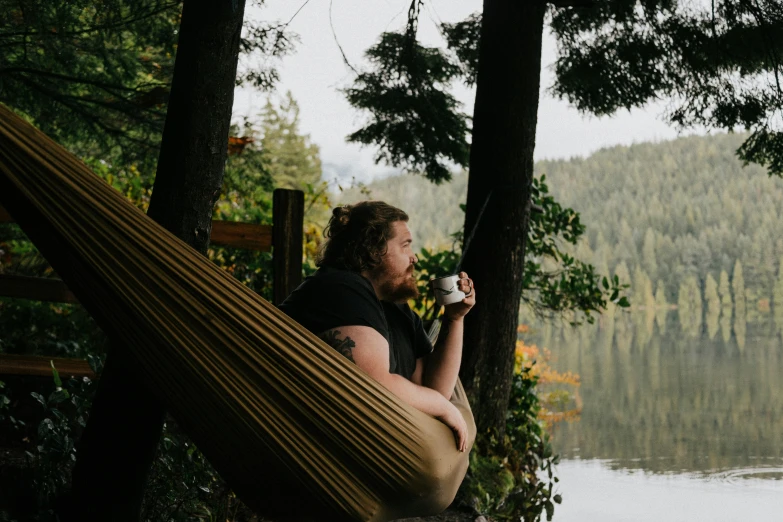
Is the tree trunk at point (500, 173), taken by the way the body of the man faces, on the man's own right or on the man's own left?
on the man's own left

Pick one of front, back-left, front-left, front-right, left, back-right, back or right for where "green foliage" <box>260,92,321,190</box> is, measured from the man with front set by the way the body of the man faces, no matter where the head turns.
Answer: left

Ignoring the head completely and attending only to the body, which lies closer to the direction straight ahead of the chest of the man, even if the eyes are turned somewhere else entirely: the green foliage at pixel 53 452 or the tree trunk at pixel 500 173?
the tree trunk

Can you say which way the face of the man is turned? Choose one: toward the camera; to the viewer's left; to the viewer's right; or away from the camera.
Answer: to the viewer's right

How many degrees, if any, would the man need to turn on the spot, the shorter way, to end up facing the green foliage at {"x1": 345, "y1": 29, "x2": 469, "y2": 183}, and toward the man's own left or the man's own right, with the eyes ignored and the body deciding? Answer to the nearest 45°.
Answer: approximately 90° to the man's own left

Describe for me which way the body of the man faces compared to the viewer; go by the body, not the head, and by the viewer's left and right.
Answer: facing to the right of the viewer
